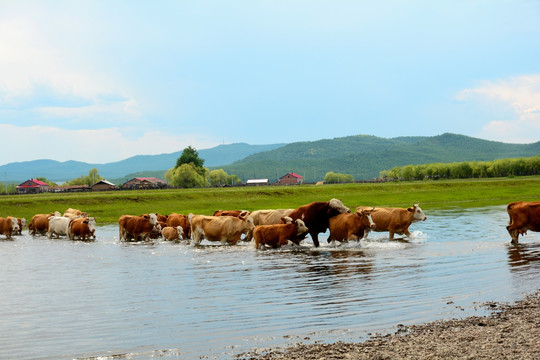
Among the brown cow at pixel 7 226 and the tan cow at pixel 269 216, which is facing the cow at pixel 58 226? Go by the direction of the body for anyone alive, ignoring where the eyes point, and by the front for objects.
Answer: the brown cow at pixel 7 226

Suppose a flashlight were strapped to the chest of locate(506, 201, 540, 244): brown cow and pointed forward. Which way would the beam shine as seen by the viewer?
to the viewer's right

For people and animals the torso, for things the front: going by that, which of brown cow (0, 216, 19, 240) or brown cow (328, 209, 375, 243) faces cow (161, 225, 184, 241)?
brown cow (0, 216, 19, 240)

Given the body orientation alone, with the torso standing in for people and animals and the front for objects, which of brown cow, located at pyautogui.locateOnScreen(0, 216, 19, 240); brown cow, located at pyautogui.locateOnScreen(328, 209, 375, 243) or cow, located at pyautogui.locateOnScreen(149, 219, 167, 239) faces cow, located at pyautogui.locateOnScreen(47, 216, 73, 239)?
brown cow, located at pyautogui.locateOnScreen(0, 216, 19, 240)

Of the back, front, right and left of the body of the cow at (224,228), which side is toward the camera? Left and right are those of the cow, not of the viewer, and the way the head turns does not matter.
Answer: right

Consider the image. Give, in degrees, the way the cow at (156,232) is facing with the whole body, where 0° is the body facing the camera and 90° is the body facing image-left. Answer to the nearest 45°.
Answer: approximately 270°

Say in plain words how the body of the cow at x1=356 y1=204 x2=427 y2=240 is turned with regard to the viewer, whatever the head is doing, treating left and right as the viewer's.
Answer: facing to the right of the viewer

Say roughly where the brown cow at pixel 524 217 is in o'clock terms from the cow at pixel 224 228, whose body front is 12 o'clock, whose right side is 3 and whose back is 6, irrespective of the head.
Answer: The brown cow is roughly at 1 o'clock from the cow.

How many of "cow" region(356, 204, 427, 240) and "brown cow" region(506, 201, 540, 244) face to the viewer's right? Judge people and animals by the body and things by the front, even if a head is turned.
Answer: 2

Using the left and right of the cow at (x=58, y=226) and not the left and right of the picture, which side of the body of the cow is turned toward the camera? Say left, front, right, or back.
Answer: right

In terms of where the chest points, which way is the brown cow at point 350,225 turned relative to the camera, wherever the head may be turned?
to the viewer's right

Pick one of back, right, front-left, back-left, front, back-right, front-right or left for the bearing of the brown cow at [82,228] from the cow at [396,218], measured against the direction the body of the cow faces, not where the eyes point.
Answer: back
